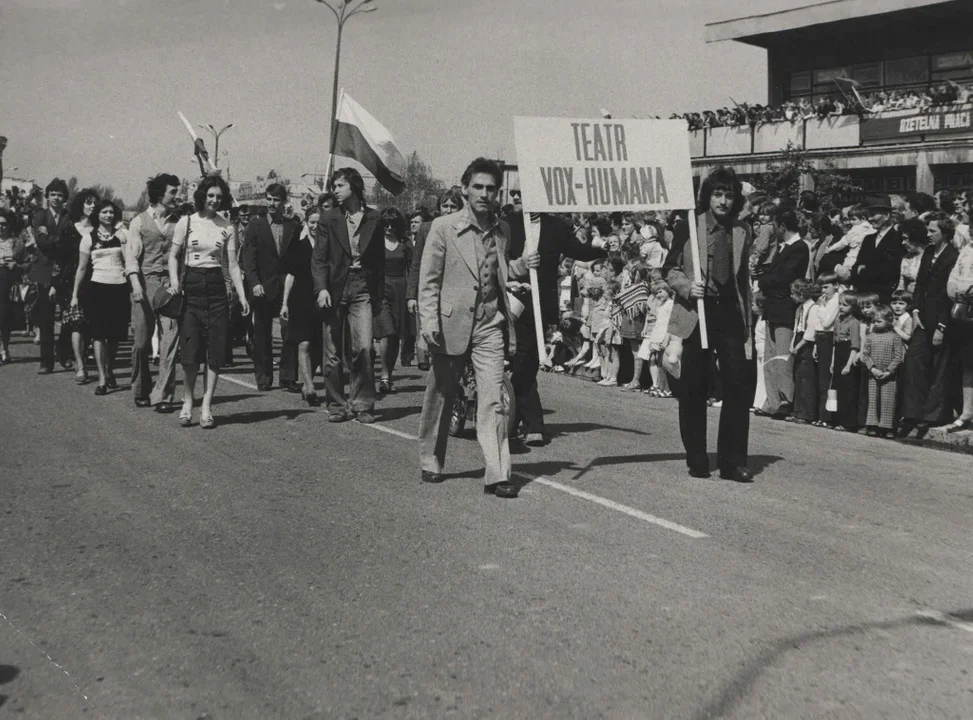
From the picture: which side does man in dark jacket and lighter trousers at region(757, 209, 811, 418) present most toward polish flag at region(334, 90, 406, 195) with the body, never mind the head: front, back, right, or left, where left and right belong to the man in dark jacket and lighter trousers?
front

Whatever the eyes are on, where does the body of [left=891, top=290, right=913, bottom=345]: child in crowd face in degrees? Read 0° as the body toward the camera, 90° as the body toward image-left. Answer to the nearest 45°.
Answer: approximately 45°

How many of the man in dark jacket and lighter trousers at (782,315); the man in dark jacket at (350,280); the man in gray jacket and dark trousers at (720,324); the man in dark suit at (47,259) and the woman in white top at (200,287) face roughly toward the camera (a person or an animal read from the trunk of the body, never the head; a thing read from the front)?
4

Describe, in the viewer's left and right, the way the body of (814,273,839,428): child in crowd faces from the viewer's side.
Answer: facing the viewer and to the left of the viewer

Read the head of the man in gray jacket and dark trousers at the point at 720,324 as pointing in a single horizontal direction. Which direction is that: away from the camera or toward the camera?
toward the camera

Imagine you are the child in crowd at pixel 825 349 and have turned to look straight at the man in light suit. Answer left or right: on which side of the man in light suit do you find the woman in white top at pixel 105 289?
right

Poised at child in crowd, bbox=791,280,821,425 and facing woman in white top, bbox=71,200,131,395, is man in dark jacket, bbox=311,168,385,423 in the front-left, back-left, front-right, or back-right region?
front-left

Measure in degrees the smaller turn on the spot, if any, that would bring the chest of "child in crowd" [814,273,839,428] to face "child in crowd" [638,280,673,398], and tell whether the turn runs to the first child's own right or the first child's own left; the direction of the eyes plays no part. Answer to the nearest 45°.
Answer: approximately 90° to the first child's own right

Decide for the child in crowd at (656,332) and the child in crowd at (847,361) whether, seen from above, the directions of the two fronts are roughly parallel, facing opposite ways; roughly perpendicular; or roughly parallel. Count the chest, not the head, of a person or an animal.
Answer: roughly parallel

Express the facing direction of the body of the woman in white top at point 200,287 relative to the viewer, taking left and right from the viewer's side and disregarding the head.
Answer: facing the viewer

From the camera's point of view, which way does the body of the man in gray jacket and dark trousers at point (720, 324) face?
toward the camera

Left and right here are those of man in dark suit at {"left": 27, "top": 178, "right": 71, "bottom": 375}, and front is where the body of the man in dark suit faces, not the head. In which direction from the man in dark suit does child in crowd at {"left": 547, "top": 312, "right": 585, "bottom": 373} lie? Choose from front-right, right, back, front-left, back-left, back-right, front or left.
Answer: left

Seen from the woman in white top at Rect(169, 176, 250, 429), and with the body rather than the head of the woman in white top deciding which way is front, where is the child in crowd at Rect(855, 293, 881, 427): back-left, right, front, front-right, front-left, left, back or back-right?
left

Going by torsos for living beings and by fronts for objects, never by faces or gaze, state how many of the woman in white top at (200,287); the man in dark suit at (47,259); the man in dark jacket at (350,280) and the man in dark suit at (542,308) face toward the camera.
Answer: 4

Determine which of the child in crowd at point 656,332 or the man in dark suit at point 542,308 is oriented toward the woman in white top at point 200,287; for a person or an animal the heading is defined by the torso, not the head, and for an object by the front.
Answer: the child in crowd

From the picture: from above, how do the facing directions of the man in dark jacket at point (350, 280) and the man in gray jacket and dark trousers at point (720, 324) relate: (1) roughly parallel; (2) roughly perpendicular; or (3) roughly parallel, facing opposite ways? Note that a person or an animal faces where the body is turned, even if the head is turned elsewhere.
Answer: roughly parallel

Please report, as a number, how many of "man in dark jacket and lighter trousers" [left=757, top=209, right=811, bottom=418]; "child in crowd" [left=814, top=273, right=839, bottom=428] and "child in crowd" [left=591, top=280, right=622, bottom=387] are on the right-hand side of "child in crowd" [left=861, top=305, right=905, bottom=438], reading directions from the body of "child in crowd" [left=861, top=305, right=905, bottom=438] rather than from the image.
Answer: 3

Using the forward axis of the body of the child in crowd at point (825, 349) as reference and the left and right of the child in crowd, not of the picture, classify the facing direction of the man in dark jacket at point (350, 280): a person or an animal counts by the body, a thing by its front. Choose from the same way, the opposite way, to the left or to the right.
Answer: to the left
